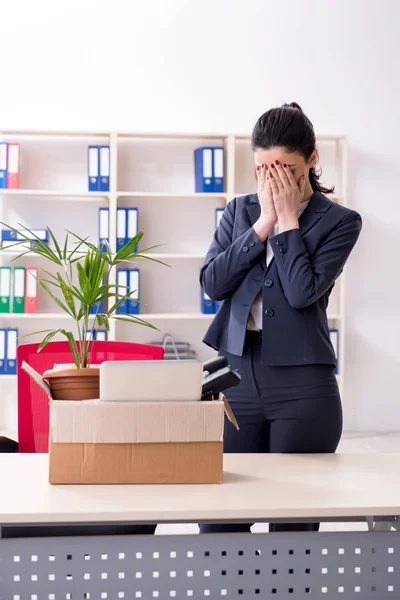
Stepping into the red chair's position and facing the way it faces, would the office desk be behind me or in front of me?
in front

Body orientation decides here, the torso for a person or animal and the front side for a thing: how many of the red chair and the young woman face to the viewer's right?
0

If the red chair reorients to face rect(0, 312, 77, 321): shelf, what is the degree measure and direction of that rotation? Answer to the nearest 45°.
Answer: approximately 180°

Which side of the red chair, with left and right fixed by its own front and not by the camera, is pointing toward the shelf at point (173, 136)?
back

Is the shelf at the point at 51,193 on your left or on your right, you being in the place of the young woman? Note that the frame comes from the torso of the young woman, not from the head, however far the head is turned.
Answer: on your right

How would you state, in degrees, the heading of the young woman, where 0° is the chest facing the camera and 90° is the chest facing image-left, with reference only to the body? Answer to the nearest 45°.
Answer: approximately 45°

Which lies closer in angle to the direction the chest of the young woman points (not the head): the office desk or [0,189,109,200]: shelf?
the office desk

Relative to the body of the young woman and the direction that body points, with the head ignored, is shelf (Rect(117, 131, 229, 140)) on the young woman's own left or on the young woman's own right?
on the young woman's own right

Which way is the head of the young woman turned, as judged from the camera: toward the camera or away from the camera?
toward the camera

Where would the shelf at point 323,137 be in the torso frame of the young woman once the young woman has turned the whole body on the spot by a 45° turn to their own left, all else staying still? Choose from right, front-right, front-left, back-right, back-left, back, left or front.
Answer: back

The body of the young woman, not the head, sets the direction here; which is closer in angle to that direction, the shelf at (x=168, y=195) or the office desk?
the office desk
